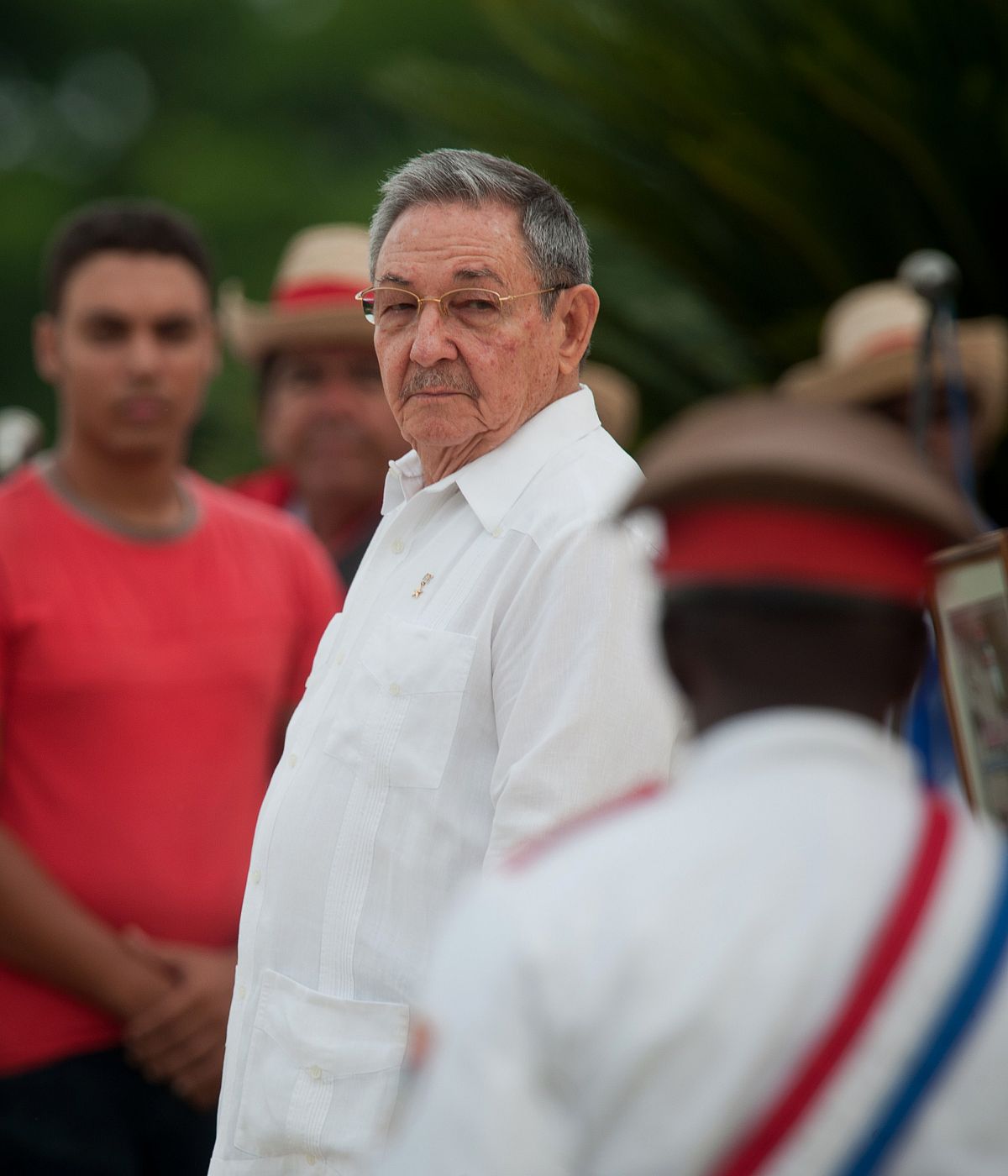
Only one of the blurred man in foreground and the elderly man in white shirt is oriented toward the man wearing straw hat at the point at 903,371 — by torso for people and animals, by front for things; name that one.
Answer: the blurred man in foreground

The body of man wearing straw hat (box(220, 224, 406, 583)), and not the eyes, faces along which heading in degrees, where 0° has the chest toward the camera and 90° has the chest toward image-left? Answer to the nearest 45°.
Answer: approximately 0°

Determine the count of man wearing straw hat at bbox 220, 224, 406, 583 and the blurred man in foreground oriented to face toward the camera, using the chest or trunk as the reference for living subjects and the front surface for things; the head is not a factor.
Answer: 1

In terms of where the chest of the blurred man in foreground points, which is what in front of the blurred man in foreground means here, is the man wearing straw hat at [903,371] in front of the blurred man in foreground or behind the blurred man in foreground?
in front

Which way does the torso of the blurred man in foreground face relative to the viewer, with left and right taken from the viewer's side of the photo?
facing away from the viewer

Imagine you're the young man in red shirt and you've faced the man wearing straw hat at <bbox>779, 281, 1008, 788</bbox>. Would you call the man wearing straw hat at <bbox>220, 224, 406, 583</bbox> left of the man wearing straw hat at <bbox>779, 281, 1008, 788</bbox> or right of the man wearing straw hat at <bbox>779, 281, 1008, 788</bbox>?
left

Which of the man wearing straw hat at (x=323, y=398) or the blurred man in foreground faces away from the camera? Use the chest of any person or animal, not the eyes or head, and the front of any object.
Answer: the blurred man in foreground

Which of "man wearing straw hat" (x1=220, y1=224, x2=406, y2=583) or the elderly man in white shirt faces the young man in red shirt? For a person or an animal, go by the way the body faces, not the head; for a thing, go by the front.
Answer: the man wearing straw hat

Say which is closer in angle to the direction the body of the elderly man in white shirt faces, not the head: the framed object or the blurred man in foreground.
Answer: the blurred man in foreground
